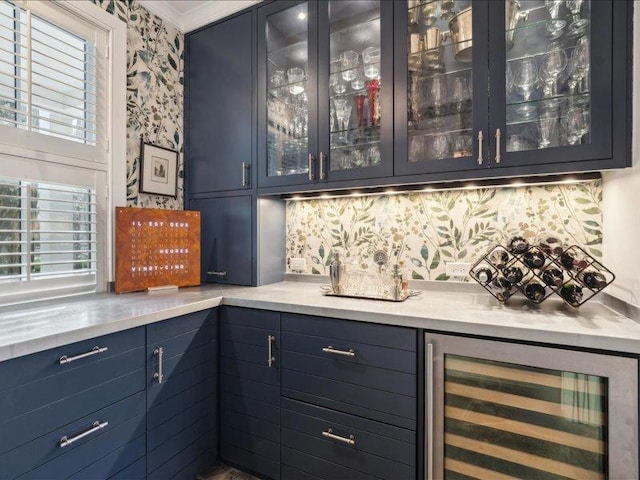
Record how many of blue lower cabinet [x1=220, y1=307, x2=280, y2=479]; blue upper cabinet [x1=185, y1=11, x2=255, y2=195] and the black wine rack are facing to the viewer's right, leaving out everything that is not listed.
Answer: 0

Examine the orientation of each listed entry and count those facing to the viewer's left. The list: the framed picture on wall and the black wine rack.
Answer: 0

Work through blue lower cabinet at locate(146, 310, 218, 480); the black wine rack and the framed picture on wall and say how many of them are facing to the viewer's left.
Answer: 0

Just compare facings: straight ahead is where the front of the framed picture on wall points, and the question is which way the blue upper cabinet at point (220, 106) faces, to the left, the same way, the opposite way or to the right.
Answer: to the right

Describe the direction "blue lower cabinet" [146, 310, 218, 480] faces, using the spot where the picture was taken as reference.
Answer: facing the viewer and to the right of the viewer

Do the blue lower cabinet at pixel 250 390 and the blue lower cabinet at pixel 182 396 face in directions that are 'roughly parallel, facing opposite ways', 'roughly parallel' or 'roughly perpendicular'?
roughly perpendicular

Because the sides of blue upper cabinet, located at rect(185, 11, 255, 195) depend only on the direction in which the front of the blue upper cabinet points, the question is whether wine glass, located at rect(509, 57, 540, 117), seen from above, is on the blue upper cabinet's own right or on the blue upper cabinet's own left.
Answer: on the blue upper cabinet's own left

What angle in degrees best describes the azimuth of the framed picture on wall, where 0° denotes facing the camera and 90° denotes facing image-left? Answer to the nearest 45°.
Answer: approximately 315°

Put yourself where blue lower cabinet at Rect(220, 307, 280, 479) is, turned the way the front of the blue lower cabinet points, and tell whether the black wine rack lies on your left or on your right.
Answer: on your left

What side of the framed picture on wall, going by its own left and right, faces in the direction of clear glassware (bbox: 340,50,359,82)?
front

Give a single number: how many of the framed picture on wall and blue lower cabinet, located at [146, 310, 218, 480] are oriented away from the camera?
0

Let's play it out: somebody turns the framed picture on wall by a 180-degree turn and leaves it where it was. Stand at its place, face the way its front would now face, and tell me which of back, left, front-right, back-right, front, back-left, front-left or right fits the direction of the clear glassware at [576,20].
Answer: back

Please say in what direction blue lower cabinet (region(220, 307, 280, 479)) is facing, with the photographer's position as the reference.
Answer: facing the viewer and to the left of the viewer

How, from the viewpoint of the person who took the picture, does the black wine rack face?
facing the viewer

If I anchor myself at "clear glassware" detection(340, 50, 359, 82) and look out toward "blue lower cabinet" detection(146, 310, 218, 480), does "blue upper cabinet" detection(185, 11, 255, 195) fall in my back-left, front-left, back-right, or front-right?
front-right

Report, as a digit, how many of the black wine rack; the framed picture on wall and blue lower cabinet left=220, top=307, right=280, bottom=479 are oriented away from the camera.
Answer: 0

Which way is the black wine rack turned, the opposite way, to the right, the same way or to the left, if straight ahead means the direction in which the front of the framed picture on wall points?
to the right
